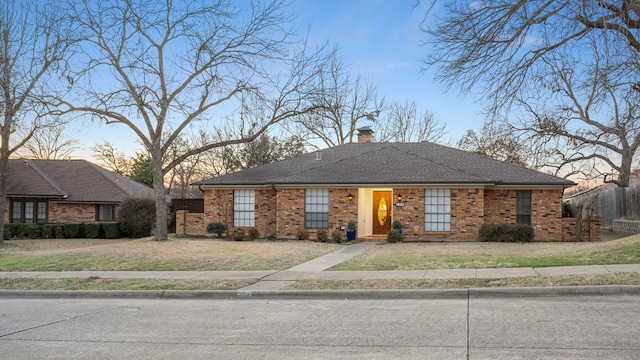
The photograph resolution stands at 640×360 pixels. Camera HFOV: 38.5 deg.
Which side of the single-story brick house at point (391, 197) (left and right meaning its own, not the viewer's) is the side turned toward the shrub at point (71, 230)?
right

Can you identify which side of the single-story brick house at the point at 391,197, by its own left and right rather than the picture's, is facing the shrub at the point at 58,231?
right

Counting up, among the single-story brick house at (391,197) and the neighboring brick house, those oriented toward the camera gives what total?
2

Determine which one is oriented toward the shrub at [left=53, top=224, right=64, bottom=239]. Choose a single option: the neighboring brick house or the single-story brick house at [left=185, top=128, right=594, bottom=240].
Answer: the neighboring brick house

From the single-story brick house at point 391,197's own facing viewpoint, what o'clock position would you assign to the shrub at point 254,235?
The shrub is roughly at 3 o'clock from the single-story brick house.

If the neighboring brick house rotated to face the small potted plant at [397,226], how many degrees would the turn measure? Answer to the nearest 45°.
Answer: approximately 45° to its left

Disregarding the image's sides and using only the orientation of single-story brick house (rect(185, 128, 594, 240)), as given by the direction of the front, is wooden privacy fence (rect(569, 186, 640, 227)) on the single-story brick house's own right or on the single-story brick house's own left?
on the single-story brick house's own left
